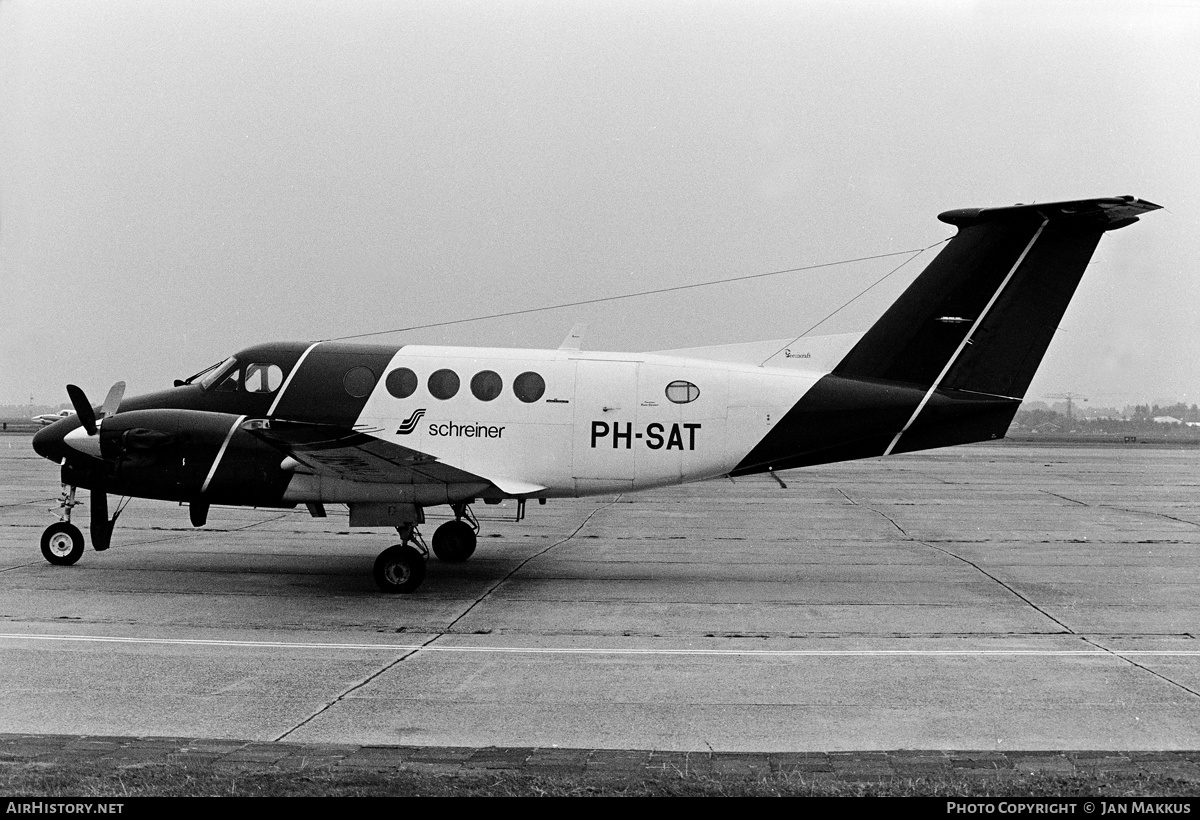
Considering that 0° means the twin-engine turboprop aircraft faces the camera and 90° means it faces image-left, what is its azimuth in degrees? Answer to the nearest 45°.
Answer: approximately 90°
